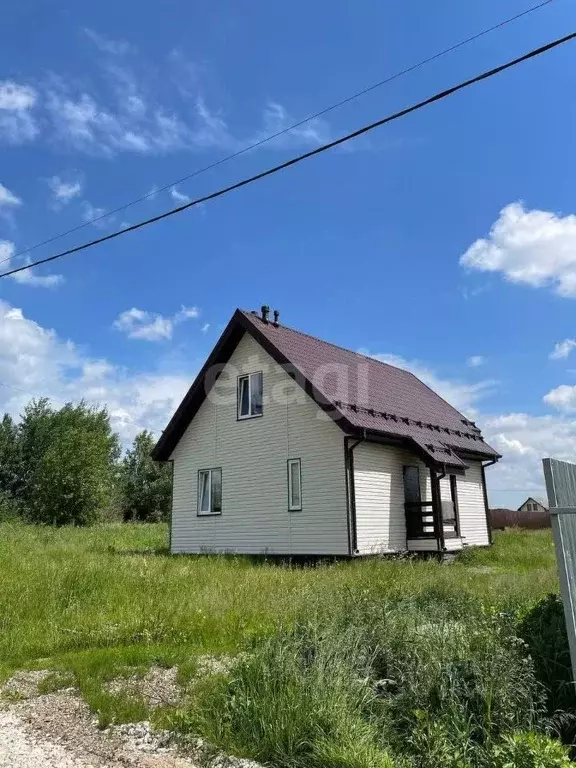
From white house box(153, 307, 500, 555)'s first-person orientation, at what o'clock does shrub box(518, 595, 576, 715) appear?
The shrub is roughly at 1 o'clock from the white house.

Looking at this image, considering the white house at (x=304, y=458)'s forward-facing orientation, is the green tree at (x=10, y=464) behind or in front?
behind

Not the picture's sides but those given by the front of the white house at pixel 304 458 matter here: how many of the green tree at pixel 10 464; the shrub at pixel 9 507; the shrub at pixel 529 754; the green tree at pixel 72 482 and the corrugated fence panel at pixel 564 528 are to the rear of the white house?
3

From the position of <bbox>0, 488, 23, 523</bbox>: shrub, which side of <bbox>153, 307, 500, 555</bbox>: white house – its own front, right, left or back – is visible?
back

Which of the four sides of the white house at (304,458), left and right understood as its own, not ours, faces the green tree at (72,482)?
back

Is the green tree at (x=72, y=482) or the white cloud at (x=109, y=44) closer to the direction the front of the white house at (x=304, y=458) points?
the white cloud

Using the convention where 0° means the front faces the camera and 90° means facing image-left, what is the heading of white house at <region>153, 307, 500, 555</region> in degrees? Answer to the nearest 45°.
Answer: approximately 315°

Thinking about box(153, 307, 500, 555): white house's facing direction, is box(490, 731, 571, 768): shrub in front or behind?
in front

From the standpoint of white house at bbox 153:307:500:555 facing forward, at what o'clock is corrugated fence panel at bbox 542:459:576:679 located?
The corrugated fence panel is roughly at 1 o'clock from the white house.
